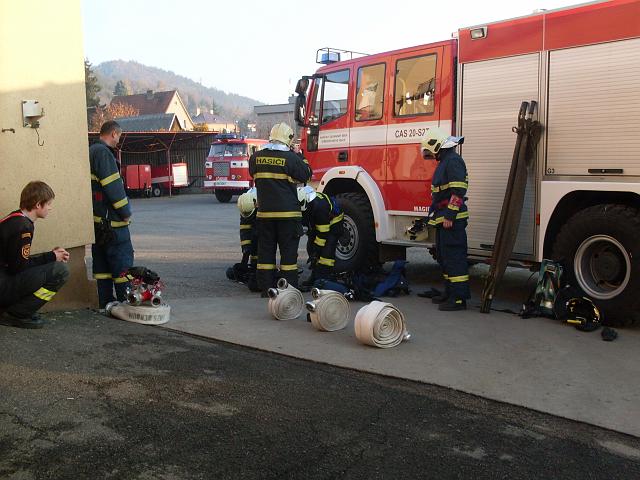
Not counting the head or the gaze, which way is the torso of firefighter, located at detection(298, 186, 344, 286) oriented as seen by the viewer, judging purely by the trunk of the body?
to the viewer's left

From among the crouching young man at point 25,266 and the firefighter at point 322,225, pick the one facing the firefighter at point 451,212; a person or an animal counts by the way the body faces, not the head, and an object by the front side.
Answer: the crouching young man

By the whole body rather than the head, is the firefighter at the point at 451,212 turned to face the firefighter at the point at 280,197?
yes

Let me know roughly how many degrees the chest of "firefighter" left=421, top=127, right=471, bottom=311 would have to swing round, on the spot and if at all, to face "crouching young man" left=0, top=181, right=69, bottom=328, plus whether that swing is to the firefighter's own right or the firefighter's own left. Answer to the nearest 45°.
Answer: approximately 45° to the firefighter's own left

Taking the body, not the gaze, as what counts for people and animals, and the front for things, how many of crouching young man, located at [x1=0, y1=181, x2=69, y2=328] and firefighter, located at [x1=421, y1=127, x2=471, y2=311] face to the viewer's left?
1

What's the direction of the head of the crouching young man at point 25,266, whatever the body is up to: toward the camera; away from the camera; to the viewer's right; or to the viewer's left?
to the viewer's right

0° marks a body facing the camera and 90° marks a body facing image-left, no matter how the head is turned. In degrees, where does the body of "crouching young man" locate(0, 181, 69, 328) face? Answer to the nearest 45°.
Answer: approximately 270°

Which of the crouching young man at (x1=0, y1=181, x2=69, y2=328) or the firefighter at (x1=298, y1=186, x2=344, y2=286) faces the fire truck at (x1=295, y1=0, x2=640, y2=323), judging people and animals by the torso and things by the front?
the crouching young man

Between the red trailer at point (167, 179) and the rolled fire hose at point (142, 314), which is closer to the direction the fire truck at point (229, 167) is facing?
the rolled fire hose

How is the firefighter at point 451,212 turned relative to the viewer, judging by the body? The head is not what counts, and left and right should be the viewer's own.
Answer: facing to the left of the viewer

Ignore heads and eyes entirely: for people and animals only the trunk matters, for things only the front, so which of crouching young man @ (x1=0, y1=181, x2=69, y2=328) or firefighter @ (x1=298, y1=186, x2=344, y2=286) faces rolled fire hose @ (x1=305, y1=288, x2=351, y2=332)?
the crouching young man

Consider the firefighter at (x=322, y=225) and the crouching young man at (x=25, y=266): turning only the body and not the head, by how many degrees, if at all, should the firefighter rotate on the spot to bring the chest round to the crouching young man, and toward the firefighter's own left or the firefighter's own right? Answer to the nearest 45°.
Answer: approximately 45° to the firefighter's own left

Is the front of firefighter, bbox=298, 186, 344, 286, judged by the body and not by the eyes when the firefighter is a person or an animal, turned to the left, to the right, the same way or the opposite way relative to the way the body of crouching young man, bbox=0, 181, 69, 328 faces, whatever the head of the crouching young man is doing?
the opposite way

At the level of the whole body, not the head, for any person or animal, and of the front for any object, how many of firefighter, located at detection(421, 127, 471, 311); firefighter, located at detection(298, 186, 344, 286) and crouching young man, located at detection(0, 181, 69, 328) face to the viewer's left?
2
